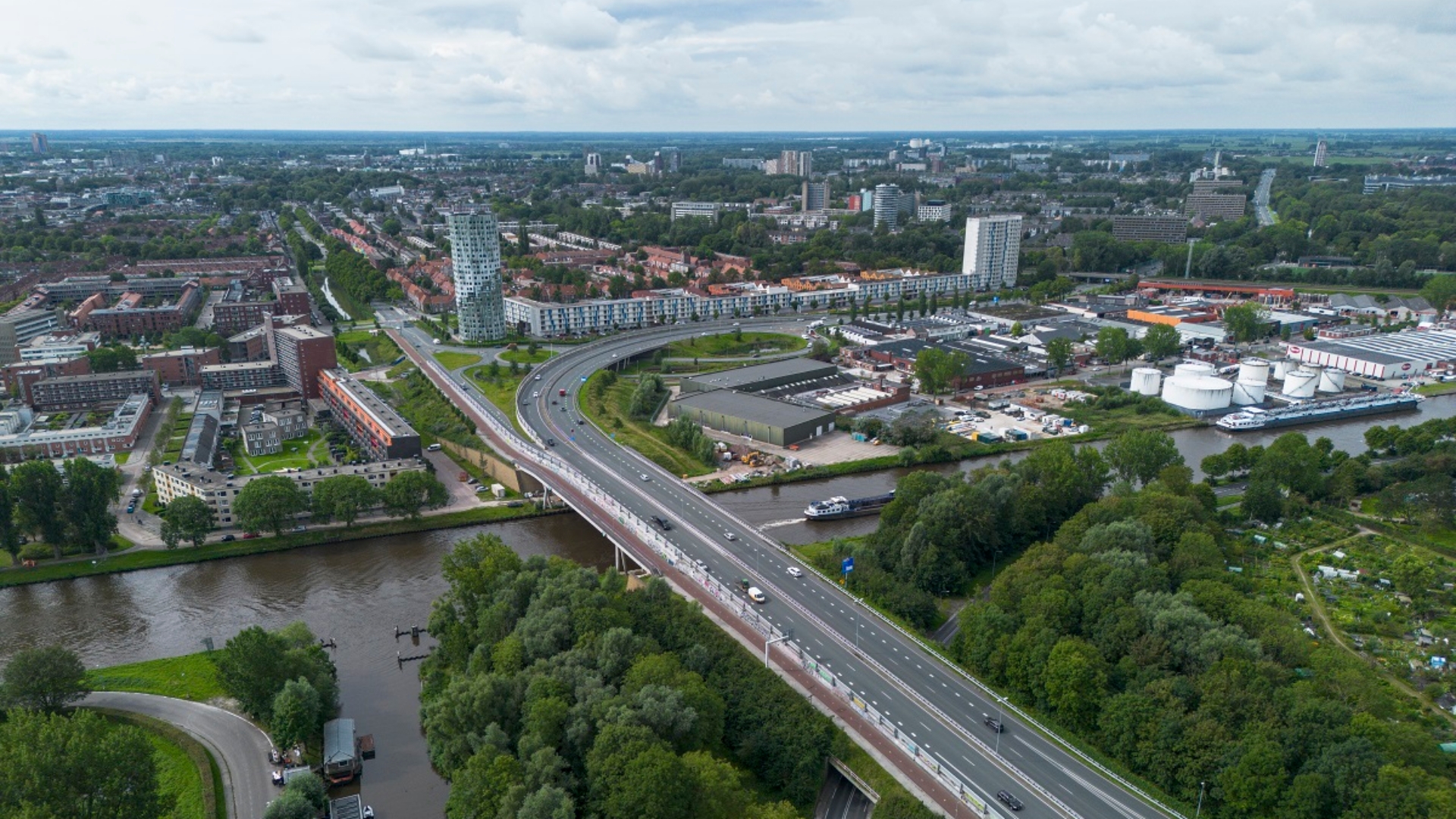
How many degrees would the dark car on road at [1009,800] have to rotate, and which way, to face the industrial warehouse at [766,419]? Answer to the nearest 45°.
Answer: approximately 180°

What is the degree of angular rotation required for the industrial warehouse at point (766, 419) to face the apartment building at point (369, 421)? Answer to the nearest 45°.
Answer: approximately 135° to its right

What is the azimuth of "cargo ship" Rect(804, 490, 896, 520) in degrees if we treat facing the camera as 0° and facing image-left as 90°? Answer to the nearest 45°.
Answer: approximately 225°

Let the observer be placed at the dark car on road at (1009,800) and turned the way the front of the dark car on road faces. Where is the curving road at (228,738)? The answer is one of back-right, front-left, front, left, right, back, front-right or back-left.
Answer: back-right

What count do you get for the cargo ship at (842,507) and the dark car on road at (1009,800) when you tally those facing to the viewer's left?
0

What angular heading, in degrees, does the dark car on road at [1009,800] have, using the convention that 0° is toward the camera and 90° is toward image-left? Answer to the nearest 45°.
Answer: approximately 315°

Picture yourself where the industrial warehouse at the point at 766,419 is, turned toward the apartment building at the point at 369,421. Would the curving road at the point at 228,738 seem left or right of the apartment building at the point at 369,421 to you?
left

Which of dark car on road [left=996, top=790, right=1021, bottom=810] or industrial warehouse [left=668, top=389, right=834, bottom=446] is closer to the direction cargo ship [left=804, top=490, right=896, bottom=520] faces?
the industrial warehouse

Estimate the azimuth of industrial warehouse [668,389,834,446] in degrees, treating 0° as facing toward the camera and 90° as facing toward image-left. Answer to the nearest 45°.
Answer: approximately 315°

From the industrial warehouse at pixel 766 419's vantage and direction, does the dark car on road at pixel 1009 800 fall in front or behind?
in front

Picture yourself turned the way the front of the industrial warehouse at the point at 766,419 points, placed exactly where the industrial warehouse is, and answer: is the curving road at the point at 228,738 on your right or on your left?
on your right

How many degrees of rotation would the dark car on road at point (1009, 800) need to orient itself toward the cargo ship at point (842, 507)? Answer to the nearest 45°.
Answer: approximately 135° to its left

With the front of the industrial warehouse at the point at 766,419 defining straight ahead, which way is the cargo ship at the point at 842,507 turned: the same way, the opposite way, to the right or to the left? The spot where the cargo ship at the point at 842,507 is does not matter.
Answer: to the left
